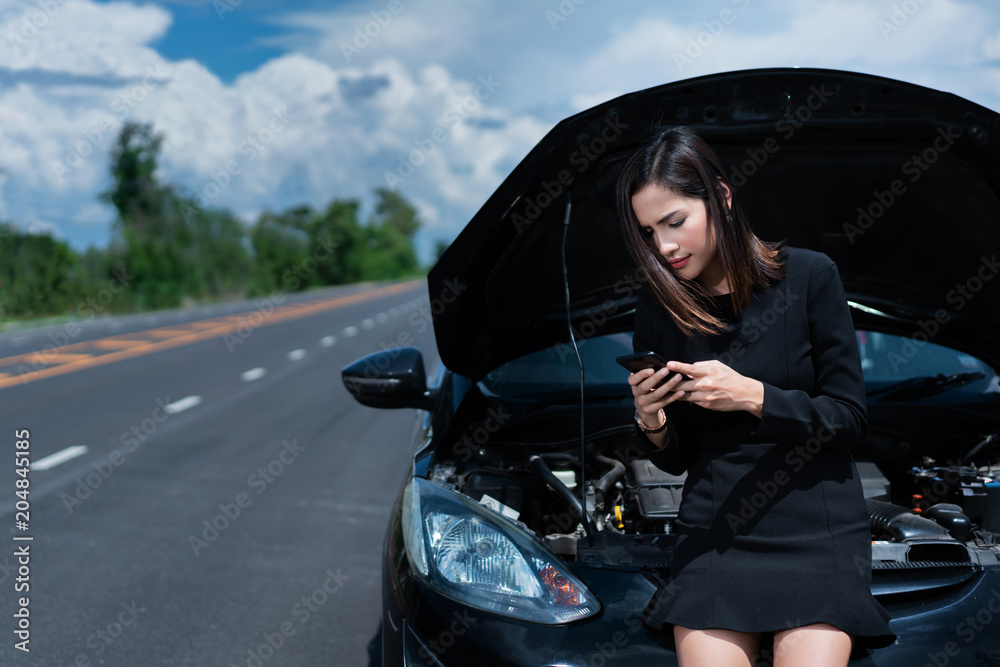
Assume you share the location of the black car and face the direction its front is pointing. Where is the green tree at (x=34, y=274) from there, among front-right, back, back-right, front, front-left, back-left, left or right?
back-right

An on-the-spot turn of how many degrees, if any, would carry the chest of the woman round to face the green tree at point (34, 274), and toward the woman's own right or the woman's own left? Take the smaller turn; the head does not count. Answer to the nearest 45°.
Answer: approximately 90° to the woman's own right
